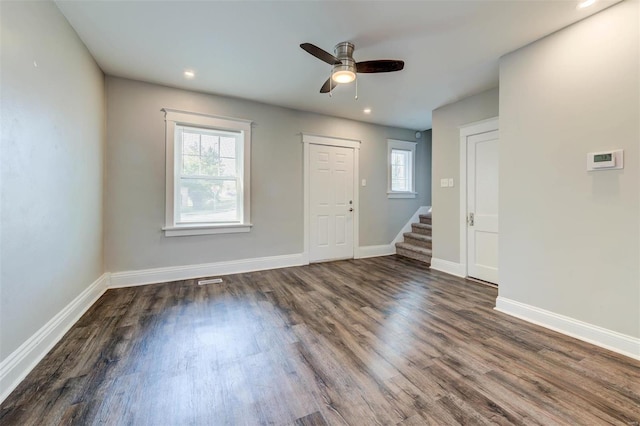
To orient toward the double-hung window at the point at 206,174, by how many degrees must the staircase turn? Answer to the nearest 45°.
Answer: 0° — it already faces it

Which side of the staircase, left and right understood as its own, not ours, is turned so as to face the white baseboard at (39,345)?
front

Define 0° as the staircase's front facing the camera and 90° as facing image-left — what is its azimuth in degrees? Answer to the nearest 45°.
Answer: approximately 45°

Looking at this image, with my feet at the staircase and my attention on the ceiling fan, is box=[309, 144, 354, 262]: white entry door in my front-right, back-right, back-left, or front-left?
front-right

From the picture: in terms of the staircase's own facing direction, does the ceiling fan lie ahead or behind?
ahead

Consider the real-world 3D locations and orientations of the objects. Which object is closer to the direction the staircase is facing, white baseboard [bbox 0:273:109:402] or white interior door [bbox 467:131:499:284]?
the white baseboard

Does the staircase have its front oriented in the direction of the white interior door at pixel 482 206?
no

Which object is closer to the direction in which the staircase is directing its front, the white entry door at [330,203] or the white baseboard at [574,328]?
the white entry door

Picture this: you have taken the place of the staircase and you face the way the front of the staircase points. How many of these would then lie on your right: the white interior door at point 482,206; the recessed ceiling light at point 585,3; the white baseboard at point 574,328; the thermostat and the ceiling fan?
0

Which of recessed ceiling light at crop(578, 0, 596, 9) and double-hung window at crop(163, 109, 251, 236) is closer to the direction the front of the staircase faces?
the double-hung window
